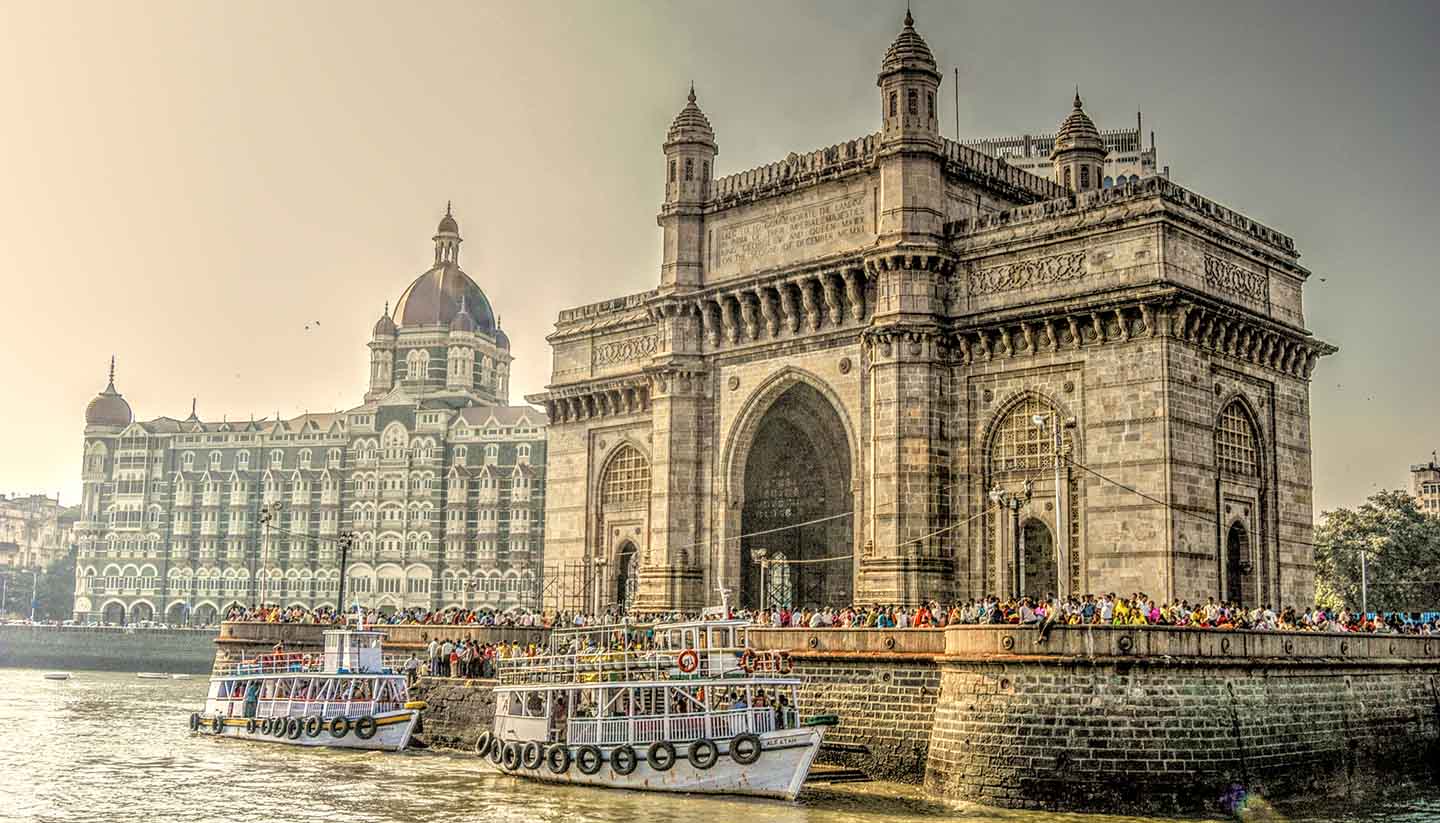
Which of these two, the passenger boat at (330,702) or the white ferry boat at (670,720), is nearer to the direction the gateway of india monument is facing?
the white ferry boat

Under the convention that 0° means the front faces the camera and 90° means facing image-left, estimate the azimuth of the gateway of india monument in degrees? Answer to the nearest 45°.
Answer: approximately 45°

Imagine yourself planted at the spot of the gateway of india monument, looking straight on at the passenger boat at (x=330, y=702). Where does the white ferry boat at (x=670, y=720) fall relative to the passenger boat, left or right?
left

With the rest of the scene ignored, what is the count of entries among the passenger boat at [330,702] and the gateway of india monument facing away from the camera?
0

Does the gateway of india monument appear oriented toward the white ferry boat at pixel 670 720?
yes

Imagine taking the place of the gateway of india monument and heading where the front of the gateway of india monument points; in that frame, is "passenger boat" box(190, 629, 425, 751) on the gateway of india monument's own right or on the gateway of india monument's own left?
on the gateway of india monument's own right
